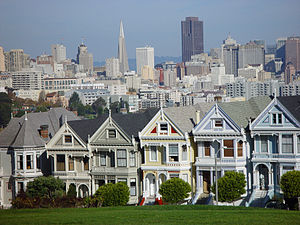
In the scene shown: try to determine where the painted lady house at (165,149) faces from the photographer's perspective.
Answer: facing the viewer and to the left of the viewer

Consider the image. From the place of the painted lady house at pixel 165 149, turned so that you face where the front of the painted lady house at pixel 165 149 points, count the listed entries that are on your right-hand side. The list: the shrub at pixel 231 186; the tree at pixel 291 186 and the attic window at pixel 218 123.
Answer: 0

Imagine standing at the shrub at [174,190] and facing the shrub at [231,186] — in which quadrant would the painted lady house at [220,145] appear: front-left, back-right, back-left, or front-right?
front-left

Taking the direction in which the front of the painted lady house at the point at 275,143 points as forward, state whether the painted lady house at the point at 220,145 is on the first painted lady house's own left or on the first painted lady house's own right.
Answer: on the first painted lady house's own right

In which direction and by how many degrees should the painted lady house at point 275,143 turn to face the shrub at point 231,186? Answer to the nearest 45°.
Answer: approximately 45° to its right

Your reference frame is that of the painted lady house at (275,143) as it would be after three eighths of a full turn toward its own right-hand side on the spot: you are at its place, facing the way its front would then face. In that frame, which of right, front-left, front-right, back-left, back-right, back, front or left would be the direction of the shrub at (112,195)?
left

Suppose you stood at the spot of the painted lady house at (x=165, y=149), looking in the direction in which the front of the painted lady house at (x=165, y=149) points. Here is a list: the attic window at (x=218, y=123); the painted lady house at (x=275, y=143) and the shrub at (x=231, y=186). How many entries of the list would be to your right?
0

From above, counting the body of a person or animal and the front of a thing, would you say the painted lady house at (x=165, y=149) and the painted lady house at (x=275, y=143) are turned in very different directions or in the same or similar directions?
same or similar directions

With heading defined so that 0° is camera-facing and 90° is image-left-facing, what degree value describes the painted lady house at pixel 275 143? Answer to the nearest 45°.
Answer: approximately 45°

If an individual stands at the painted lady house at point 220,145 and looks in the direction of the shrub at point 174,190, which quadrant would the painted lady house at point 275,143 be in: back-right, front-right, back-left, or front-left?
back-left

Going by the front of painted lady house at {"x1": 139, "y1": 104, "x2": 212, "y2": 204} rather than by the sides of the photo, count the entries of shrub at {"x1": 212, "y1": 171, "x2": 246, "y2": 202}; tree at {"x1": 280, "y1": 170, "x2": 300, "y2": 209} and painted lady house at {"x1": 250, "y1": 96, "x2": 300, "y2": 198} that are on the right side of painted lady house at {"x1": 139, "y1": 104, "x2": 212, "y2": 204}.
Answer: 0

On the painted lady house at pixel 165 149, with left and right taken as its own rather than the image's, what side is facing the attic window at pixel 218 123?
left

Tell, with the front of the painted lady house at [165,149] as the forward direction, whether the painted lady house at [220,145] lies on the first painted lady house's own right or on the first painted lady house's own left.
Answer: on the first painted lady house's own left

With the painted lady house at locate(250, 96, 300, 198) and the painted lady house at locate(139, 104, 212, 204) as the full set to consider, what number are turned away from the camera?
0
